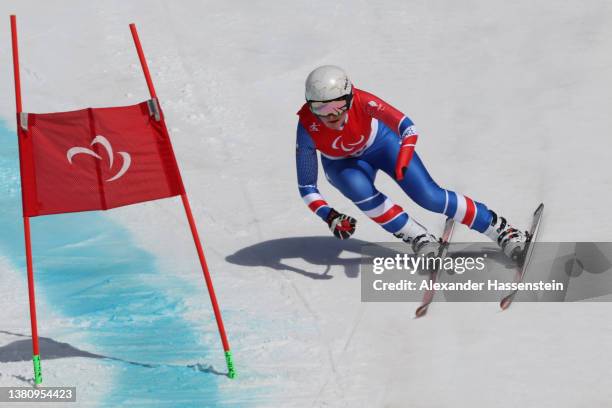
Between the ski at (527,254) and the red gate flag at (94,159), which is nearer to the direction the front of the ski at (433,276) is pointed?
the red gate flag

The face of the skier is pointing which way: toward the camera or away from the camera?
toward the camera

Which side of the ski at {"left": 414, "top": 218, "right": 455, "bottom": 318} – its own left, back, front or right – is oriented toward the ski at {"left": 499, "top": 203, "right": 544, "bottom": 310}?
left

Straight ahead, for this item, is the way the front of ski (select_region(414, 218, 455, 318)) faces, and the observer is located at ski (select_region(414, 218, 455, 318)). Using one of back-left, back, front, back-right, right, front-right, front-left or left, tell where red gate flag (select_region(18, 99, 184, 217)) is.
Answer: front-right

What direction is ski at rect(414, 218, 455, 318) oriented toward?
toward the camera
